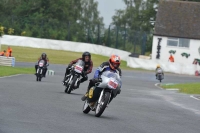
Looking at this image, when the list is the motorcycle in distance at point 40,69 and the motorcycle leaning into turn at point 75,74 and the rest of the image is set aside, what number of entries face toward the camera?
2

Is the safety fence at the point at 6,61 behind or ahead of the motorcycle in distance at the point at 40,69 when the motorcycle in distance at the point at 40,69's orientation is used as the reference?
behind

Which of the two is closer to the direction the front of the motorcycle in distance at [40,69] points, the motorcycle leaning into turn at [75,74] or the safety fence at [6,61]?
the motorcycle leaning into turn

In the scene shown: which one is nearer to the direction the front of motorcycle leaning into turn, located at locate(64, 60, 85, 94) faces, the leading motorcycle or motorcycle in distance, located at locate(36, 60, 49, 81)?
the leading motorcycle

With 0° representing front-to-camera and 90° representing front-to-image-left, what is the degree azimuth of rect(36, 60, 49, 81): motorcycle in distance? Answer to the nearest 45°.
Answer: approximately 0°

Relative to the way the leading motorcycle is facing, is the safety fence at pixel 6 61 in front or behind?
behind

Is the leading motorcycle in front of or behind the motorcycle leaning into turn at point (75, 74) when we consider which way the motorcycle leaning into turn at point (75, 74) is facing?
in front
